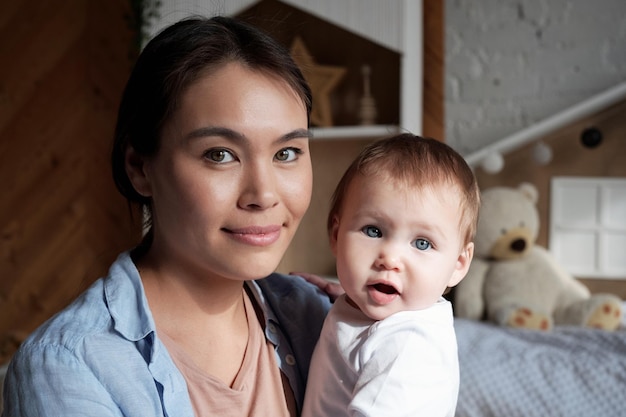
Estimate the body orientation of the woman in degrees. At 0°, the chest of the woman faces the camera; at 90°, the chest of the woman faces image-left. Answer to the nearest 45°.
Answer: approximately 315°

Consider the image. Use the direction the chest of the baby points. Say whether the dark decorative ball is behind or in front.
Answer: behind

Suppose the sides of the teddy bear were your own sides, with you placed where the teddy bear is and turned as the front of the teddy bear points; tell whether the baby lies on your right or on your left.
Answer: on your right

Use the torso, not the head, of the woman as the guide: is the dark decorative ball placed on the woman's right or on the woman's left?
on the woman's left
